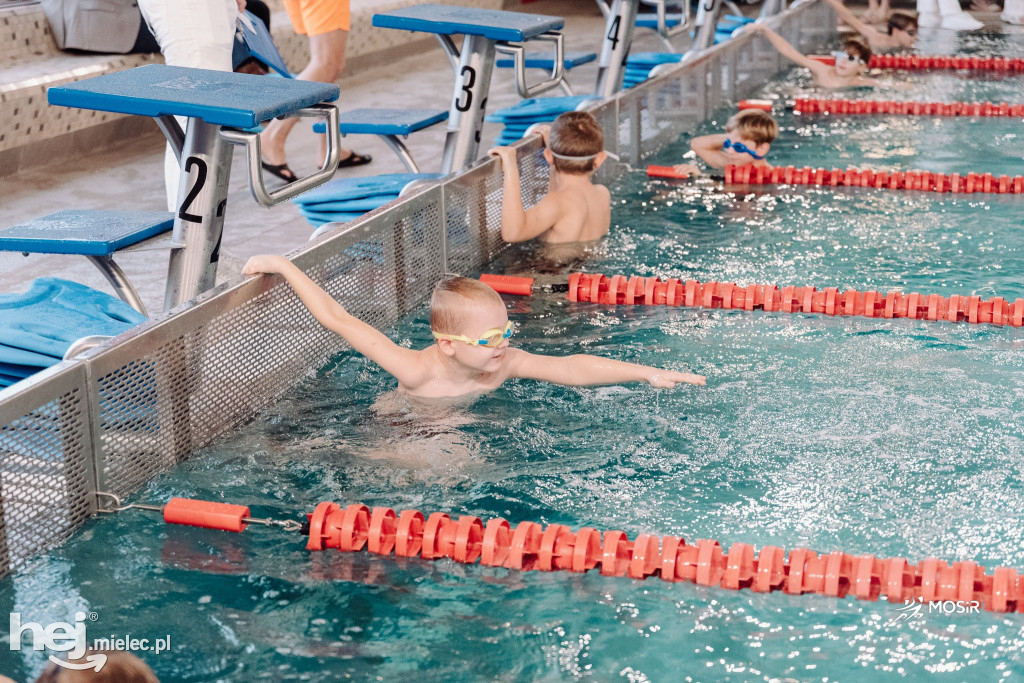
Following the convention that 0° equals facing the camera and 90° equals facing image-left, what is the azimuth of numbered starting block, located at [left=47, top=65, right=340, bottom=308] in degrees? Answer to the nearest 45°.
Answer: approximately 315°

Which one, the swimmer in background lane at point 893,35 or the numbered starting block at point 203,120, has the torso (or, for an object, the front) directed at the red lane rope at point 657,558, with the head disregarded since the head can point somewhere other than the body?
the numbered starting block

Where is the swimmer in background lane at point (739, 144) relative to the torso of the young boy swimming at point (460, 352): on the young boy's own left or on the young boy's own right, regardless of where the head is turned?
on the young boy's own left

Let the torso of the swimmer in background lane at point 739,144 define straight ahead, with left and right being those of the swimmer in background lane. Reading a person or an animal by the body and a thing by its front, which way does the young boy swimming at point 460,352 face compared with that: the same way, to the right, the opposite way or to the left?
to the left

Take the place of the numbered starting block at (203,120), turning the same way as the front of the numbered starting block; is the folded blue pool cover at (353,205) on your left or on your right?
on your left

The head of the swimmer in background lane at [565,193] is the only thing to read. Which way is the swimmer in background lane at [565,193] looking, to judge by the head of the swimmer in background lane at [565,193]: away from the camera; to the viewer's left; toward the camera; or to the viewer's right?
away from the camera

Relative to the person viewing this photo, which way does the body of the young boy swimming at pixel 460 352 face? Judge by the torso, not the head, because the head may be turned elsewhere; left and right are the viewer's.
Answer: facing the viewer and to the right of the viewer

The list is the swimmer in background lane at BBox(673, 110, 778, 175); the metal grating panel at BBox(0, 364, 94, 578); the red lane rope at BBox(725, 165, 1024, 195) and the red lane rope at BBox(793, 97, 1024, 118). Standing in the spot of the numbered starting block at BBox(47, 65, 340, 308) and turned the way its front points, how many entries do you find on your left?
3
